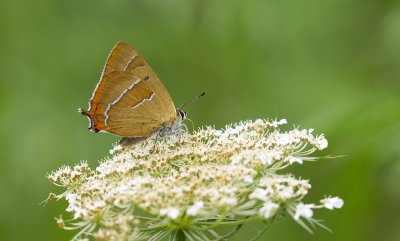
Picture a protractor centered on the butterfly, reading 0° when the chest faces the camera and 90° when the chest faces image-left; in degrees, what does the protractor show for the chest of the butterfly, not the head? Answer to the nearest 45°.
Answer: approximately 270°
